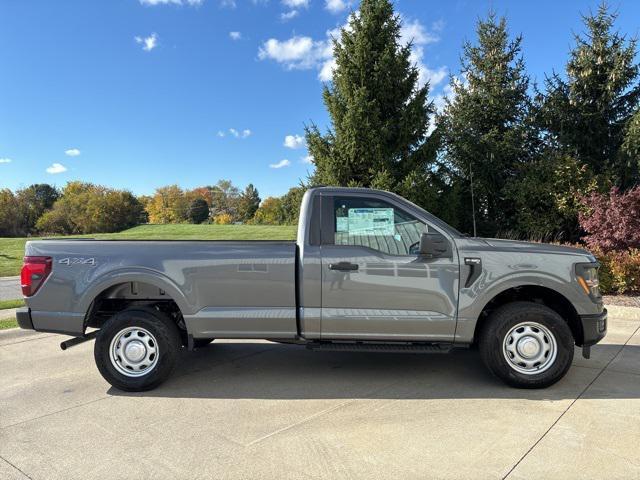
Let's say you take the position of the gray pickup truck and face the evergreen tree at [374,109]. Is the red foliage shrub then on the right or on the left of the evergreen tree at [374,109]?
right

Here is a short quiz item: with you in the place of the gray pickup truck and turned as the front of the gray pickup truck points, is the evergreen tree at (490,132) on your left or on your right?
on your left

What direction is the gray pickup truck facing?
to the viewer's right

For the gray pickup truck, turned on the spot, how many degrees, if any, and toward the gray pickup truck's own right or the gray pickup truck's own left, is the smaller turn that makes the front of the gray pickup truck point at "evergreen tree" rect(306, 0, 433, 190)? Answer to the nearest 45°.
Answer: approximately 90° to the gray pickup truck's own left

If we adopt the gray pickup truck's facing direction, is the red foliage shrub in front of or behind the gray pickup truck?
in front

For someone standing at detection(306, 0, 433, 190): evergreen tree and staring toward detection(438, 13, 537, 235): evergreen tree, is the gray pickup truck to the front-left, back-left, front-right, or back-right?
back-right

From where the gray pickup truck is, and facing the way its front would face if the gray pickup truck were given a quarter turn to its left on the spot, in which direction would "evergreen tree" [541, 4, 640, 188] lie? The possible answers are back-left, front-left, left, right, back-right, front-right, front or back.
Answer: front-right

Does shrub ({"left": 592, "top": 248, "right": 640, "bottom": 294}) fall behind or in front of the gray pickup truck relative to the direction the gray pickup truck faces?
in front
